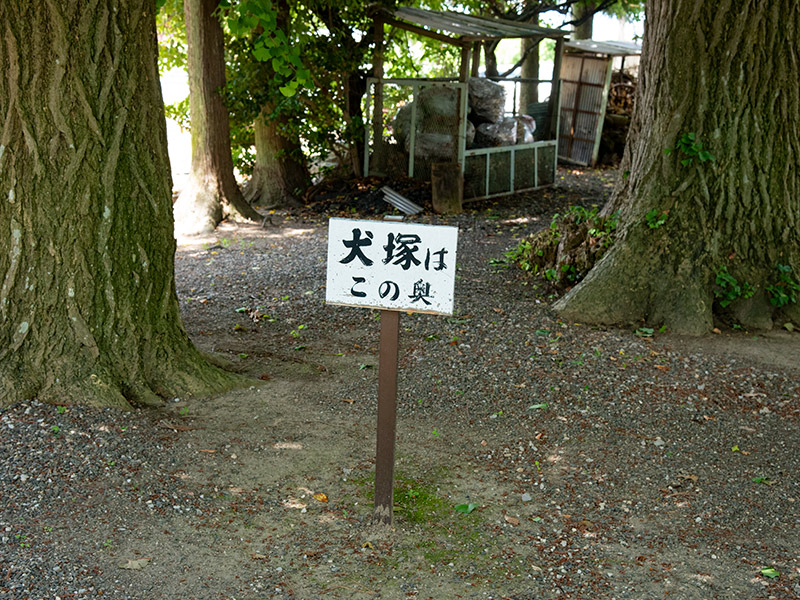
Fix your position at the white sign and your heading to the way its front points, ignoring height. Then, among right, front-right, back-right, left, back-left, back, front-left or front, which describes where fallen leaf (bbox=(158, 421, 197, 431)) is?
back-right

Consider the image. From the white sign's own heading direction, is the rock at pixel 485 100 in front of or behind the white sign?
behind

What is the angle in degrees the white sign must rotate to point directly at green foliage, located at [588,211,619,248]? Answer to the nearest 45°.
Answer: approximately 135° to its left

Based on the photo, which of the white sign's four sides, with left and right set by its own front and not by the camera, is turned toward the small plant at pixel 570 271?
back

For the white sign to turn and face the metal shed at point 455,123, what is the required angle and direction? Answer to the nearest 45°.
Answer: approximately 180°

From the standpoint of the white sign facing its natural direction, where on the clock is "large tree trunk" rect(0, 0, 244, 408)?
The large tree trunk is roughly at 4 o'clock from the white sign.

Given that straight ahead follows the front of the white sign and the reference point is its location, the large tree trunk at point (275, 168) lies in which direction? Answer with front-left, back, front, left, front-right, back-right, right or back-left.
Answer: back

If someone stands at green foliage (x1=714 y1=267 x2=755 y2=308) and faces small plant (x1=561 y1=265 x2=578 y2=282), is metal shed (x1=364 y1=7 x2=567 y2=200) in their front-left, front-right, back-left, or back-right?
front-right

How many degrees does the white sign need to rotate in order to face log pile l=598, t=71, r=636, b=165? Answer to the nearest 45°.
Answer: approximately 180°

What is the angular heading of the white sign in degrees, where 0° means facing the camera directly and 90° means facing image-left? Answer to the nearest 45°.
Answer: approximately 0°

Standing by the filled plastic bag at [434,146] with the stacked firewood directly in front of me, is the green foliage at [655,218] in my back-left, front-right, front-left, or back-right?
back-right

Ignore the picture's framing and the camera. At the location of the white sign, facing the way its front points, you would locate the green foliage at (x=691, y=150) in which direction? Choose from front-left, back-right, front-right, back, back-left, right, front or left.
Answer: back-left

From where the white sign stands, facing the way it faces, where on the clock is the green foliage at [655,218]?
The green foliage is roughly at 7 o'clock from the white sign.

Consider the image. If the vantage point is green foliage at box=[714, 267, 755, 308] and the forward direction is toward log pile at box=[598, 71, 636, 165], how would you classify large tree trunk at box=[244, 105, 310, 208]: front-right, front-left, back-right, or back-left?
front-left
